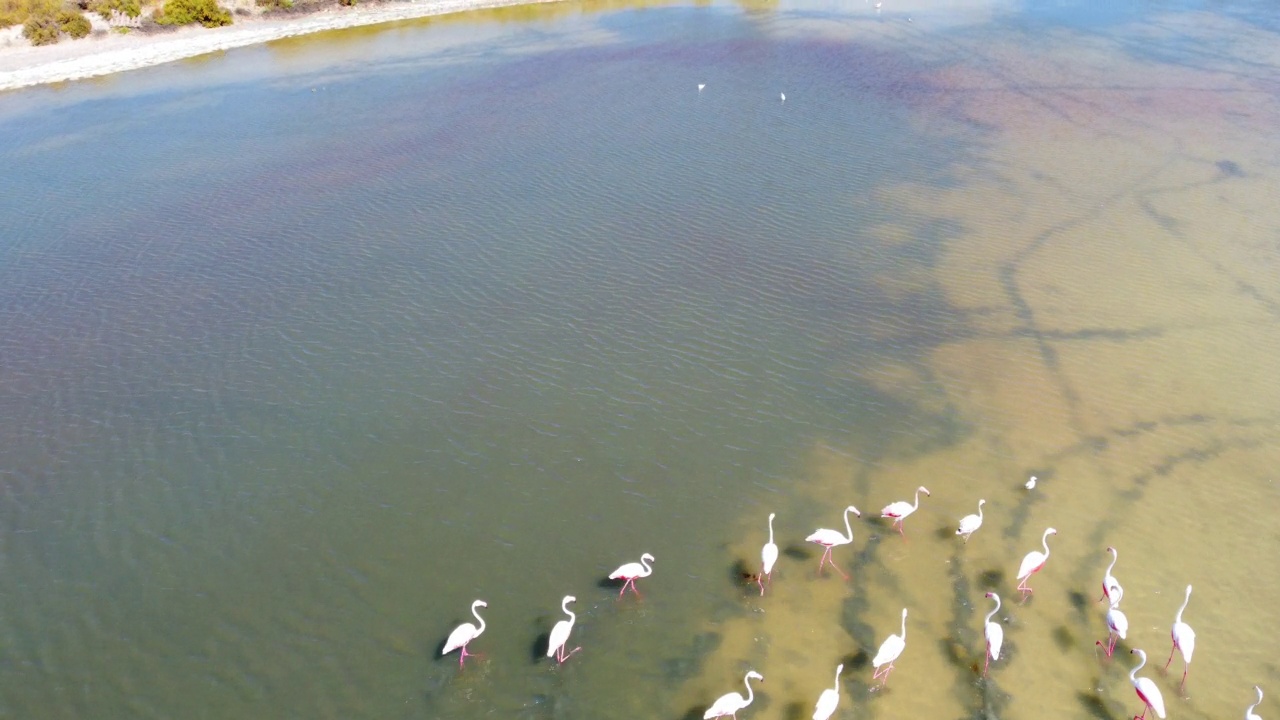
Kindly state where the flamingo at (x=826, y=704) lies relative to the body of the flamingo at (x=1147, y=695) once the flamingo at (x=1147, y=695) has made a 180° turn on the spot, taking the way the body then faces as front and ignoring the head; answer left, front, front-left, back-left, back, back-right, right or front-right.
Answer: back-right

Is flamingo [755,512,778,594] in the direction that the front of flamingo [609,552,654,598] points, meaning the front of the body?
yes

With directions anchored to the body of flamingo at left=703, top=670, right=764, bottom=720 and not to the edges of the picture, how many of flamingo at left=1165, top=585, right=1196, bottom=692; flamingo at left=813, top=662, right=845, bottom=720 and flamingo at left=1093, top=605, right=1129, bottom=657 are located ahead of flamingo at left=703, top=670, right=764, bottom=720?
3

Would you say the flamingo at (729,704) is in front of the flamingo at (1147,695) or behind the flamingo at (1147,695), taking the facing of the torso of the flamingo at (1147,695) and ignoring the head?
in front

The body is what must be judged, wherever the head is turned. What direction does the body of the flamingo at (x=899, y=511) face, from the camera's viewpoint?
to the viewer's right

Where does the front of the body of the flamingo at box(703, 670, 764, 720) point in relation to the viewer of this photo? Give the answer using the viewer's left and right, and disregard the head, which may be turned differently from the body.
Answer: facing to the right of the viewer

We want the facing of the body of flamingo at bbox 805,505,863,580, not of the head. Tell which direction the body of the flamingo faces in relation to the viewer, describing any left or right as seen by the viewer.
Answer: facing to the right of the viewer

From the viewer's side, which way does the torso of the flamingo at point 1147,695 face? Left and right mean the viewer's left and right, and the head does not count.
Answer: facing to the left of the viewer

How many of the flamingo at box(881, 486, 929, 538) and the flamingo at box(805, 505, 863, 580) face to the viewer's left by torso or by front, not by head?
0

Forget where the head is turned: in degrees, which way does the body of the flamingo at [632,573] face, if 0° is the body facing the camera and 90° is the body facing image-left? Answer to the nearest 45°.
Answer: approximately 270°

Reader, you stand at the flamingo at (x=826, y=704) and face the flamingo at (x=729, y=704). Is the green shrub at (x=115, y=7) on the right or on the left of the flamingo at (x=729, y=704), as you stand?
right

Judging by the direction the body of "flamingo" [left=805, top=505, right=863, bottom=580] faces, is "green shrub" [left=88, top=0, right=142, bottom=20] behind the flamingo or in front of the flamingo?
behind
